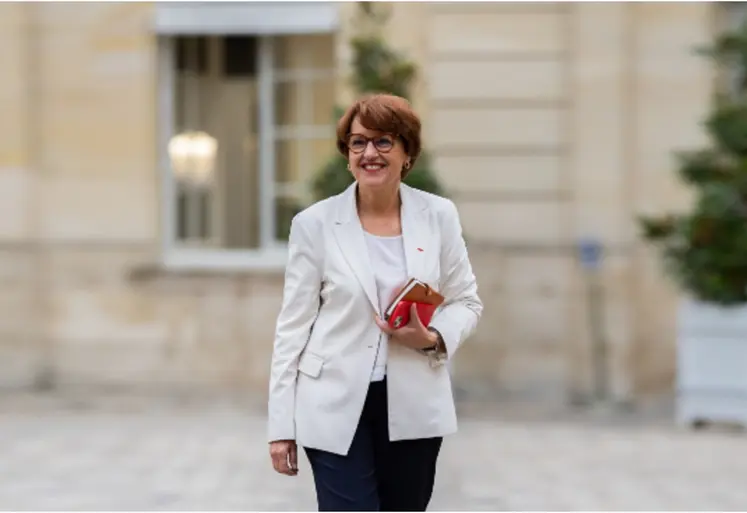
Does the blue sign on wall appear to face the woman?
yes

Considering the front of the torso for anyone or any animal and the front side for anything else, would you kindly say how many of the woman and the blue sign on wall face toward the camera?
2

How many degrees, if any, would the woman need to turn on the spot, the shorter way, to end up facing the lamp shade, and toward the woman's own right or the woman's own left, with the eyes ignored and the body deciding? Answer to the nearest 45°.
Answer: approximately 180°

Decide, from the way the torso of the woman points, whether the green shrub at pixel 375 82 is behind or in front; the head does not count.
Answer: behind

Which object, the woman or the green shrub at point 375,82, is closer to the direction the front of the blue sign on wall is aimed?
the woman

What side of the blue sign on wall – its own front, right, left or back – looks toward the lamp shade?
right

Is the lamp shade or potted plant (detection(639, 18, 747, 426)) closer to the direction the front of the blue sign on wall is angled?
the potted plant

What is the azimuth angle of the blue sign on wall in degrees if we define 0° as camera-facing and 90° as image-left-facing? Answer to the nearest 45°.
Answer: approximately 0°
